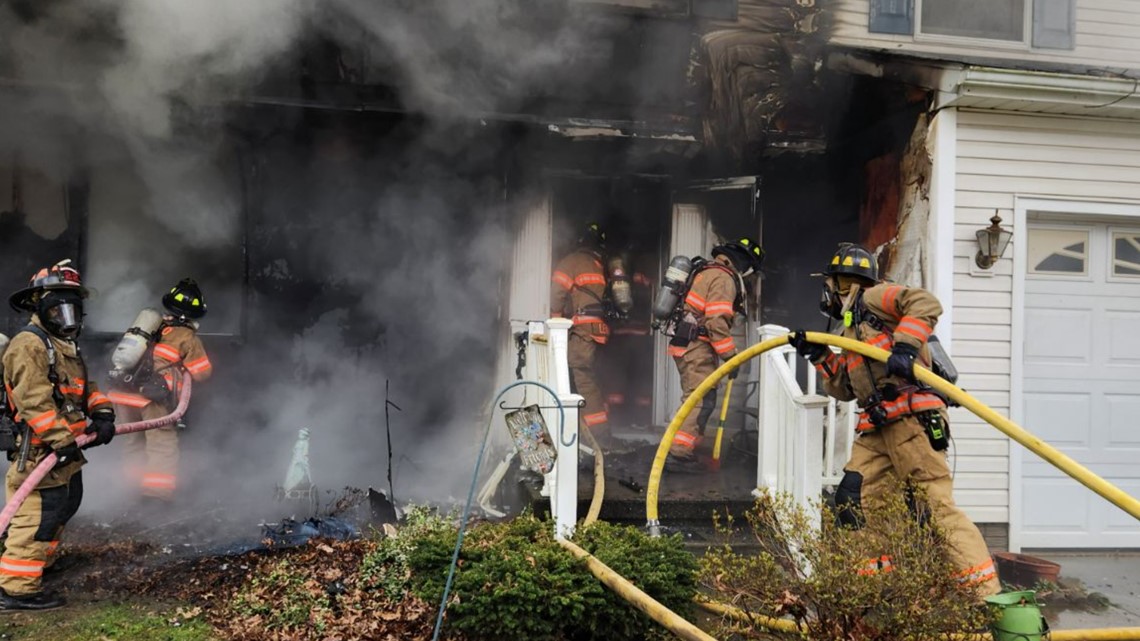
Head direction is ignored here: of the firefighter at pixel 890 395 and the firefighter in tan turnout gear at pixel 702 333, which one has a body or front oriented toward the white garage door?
the firefighter in tan turnout gear

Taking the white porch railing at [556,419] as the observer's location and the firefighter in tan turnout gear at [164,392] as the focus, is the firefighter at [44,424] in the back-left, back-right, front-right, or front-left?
front-left

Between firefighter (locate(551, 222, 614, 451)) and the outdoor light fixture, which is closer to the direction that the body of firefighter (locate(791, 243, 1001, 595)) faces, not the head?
the firefighter

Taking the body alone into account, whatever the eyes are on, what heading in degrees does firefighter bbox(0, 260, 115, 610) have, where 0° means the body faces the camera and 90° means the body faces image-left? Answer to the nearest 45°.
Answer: approximately 315°

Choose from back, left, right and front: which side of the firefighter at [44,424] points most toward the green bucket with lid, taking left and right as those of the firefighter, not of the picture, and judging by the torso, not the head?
front

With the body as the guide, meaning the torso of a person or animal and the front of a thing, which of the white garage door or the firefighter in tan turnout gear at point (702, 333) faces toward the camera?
the white garage door

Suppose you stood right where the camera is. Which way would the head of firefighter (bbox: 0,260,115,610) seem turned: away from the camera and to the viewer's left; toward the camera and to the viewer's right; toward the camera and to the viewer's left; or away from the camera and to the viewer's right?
toward the camera and to the viewer's right

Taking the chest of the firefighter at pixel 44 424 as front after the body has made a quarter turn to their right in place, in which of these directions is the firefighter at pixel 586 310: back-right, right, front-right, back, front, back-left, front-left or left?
back-left

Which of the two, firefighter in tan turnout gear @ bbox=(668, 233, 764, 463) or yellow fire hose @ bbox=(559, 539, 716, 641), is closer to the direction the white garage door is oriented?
the yellow fire hose

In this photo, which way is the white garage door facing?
toward the camera

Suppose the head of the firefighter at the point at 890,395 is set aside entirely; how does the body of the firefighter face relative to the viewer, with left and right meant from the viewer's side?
facing the viewer and to the left of the viewer

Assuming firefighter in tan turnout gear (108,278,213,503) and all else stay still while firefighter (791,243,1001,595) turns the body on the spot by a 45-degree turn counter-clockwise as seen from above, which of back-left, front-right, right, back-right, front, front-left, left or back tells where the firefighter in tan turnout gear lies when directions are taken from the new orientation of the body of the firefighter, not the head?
right

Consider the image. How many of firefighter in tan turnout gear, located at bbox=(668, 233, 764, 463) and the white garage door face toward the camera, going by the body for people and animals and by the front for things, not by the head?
1

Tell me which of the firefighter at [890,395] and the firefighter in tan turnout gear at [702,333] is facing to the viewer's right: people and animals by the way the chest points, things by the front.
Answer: the firefighter in tan turnout gear

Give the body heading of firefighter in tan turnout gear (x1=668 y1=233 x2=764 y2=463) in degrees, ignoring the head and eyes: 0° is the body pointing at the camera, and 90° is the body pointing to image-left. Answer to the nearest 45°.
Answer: approximately 270°

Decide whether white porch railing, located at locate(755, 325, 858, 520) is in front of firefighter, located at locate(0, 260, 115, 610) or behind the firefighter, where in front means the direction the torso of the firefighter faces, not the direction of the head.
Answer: in front

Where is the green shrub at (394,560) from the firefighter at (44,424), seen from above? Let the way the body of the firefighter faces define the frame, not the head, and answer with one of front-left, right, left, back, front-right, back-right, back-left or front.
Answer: front

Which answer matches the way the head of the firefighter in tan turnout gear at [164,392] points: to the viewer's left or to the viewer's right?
to the viewer's right
